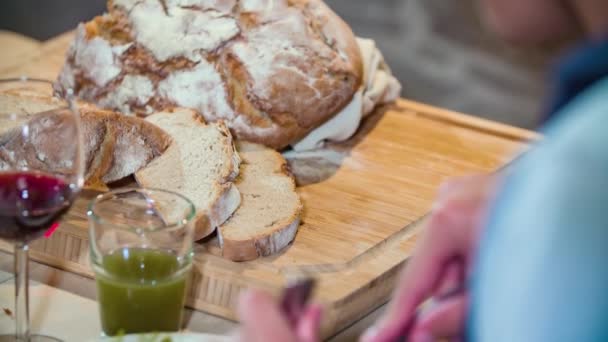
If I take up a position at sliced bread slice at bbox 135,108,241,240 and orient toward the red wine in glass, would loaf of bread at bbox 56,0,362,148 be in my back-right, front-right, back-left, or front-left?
back-right

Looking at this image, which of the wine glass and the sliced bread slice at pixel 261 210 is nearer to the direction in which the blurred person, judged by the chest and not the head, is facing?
the wine glass

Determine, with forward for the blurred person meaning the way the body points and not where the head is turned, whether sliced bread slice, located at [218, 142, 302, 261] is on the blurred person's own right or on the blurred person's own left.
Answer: on the blurred person's own right

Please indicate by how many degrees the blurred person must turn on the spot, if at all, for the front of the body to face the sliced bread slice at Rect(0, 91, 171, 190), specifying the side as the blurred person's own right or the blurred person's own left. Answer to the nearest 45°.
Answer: approximately 45° to the blurred person's own right

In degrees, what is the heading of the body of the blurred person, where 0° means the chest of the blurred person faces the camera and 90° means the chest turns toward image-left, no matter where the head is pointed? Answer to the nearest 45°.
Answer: approximately 90°

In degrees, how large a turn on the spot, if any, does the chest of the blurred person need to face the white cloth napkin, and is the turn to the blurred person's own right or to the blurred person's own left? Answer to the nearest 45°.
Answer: approximately 90° to the blurred person's own right

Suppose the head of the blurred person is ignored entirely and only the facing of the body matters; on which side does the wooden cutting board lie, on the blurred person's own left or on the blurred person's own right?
on the blurred person's own right
